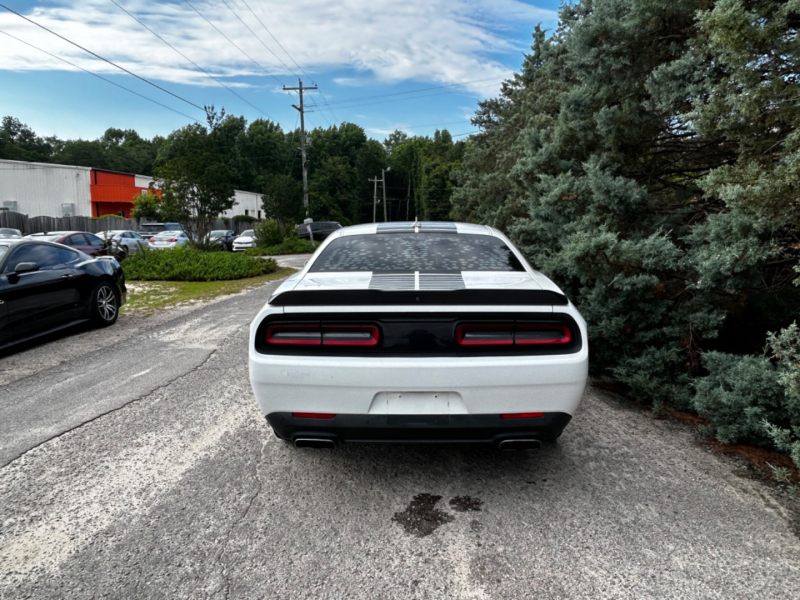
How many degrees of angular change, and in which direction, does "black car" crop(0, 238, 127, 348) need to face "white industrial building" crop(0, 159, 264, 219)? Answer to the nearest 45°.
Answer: approximately 135° to its right

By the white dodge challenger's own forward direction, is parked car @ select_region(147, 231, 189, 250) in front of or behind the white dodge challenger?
in front

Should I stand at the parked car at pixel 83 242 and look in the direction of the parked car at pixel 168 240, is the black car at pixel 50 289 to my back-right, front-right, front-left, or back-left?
back-right

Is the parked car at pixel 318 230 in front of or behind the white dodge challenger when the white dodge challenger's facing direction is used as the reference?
in front

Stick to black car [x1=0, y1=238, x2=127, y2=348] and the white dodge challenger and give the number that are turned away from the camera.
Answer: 1

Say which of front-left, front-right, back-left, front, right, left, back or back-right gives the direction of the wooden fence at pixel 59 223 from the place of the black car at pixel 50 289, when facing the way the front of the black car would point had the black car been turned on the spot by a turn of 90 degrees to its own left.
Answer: back-left

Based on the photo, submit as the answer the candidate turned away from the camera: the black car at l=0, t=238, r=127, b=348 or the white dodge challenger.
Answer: the white dodge challenger

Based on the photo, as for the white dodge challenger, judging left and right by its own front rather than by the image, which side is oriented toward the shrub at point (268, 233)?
front

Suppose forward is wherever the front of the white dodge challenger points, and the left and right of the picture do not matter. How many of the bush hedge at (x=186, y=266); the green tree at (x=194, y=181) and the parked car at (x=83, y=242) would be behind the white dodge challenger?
0

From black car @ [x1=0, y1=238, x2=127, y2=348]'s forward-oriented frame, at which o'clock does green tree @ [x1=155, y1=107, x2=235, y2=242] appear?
The green tree is roughly at 5 o'clock from the black car.

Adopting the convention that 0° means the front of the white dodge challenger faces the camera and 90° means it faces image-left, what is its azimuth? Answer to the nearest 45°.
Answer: approximately 180°

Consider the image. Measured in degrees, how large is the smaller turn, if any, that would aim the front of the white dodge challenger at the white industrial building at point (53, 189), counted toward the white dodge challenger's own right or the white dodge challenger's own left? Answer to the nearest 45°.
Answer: approximately 45° to the white dodge challenger's own left

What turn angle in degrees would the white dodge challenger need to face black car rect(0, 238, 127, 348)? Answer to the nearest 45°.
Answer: approximately 45° to its left

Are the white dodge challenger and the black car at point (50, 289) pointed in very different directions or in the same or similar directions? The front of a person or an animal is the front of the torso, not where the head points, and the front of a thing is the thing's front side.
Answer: very different directions
